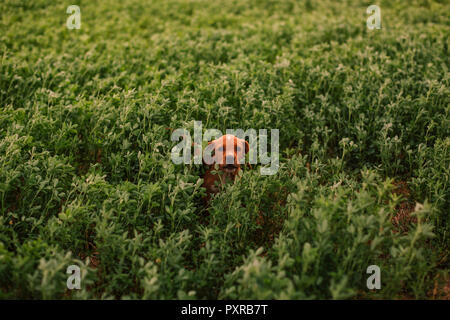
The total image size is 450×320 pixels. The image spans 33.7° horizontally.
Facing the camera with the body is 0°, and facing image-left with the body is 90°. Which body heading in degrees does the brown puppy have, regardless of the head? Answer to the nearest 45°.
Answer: approximately 0°
